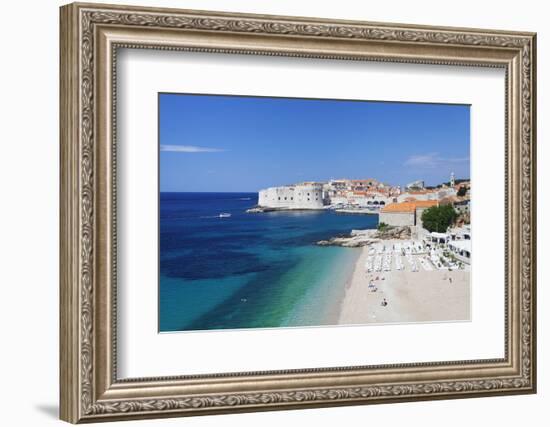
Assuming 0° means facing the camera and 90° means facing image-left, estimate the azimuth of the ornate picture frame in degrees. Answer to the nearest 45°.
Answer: approximately 315°
